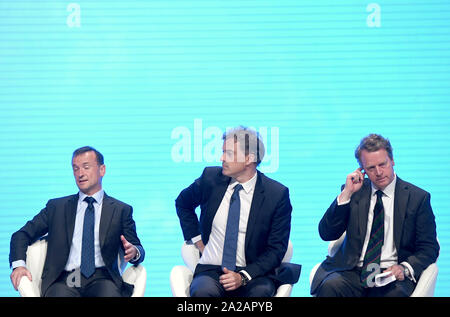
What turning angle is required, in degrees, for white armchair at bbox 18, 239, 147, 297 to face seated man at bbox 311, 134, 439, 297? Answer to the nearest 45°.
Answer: approximately 90° to its left

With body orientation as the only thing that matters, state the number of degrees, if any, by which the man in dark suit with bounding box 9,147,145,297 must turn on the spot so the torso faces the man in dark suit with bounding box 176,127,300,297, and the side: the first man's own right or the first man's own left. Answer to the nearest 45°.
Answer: approximately 90° to the first man's own left

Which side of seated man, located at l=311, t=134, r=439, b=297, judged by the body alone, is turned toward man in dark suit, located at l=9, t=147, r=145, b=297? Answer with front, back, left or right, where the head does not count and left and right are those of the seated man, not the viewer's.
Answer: right

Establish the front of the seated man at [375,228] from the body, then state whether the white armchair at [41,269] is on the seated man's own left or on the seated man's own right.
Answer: on the seated man's own right

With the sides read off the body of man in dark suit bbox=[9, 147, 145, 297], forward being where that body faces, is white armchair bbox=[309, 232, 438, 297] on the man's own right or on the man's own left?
on the man's own left

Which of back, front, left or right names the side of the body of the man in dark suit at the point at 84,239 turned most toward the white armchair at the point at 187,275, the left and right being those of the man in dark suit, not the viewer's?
left

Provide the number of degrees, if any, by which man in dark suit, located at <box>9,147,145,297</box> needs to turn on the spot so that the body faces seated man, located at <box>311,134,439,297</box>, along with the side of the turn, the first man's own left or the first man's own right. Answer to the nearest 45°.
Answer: approximately 90° to the first man's own left

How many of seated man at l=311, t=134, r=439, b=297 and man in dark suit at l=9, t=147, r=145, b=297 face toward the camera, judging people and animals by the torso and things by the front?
2

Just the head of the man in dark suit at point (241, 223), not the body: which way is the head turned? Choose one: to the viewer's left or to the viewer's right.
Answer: to the viewer's left

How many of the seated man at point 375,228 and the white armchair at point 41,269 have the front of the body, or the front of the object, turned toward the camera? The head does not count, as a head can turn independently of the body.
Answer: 2

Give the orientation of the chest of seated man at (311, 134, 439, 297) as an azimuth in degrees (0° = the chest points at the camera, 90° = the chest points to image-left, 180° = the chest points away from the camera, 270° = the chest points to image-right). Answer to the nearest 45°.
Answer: approximately 0°
